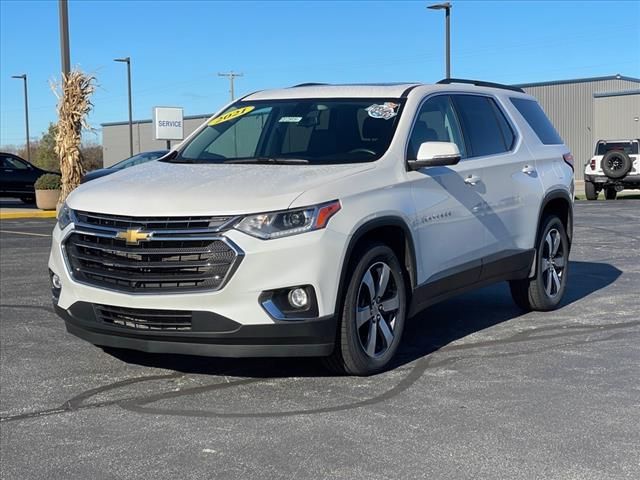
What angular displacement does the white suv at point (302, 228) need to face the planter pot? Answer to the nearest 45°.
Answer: approximately 135° to its right

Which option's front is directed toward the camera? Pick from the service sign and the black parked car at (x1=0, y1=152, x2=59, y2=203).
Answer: the service sign

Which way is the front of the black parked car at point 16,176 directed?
to the viewer's right

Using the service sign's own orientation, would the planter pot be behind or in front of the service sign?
in front

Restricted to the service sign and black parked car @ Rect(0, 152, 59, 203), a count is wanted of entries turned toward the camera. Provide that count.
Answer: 1

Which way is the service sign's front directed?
toward the camera

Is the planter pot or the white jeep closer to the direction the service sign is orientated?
the planter pot

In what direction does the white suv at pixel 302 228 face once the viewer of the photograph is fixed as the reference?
facing the viewer and to the left of the viewer

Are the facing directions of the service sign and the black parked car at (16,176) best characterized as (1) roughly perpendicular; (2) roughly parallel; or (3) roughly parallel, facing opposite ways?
roughly perpendicular

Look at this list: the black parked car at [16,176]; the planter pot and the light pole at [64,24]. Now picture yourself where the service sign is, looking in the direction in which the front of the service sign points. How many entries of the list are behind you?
0

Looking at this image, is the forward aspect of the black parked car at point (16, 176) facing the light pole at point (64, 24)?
no

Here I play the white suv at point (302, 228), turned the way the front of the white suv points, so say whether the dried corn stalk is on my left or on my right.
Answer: on my right

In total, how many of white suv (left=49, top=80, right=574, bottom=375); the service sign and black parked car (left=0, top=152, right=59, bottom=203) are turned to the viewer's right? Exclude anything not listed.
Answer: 1

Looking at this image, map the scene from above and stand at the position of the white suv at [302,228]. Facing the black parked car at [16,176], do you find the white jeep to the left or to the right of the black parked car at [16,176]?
right

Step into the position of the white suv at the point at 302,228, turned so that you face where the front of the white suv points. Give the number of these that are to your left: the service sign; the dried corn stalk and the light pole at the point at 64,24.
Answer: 0

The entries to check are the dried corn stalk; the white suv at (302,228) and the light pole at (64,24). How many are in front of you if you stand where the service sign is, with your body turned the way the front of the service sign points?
3

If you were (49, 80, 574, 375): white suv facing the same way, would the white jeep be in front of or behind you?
behind
